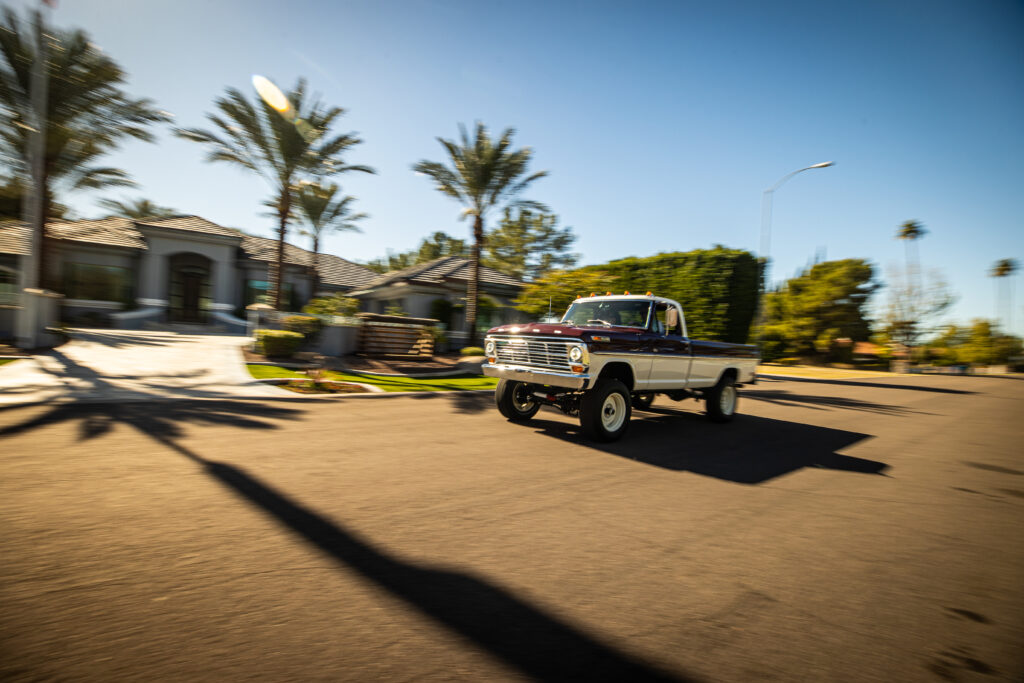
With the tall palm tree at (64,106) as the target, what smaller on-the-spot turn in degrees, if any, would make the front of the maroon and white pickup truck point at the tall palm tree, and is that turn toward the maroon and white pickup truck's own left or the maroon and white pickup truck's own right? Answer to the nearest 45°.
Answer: approximately 45° to the maroon and white pickup truck's own right

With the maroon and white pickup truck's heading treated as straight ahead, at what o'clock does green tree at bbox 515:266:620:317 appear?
The green tree is roughly at 4 o'clock from the maroon and white pickup truck.

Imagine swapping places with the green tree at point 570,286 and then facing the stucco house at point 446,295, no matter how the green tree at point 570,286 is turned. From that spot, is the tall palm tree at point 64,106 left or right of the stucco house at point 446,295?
left

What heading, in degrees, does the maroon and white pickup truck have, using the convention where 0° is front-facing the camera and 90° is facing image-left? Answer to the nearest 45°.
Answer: approximately 45°

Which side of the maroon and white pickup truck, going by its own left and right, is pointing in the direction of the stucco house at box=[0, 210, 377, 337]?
right

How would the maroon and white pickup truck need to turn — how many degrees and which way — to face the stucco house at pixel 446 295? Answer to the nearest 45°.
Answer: approximately 90° to its right

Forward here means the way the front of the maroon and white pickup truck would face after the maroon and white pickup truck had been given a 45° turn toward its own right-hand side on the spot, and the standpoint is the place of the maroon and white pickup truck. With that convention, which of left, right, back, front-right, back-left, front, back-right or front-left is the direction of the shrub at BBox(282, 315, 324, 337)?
front-right

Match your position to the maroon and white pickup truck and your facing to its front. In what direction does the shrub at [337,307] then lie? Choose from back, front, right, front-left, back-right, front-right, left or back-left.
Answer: right

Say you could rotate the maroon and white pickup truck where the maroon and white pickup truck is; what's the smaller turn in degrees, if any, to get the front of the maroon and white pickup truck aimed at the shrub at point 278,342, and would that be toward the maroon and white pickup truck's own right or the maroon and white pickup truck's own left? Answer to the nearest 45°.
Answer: approximately 90° to the maroon and white pickup truck's own right

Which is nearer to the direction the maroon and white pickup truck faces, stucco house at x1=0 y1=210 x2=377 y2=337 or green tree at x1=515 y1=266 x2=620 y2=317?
the stucco house

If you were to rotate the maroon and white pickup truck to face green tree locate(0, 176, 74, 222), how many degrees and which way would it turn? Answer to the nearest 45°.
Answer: approximately 45° to its right

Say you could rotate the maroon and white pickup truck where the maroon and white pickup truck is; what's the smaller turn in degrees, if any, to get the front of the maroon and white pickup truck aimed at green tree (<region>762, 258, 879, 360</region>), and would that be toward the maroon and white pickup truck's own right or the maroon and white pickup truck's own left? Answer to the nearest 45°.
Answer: approximately 180°
